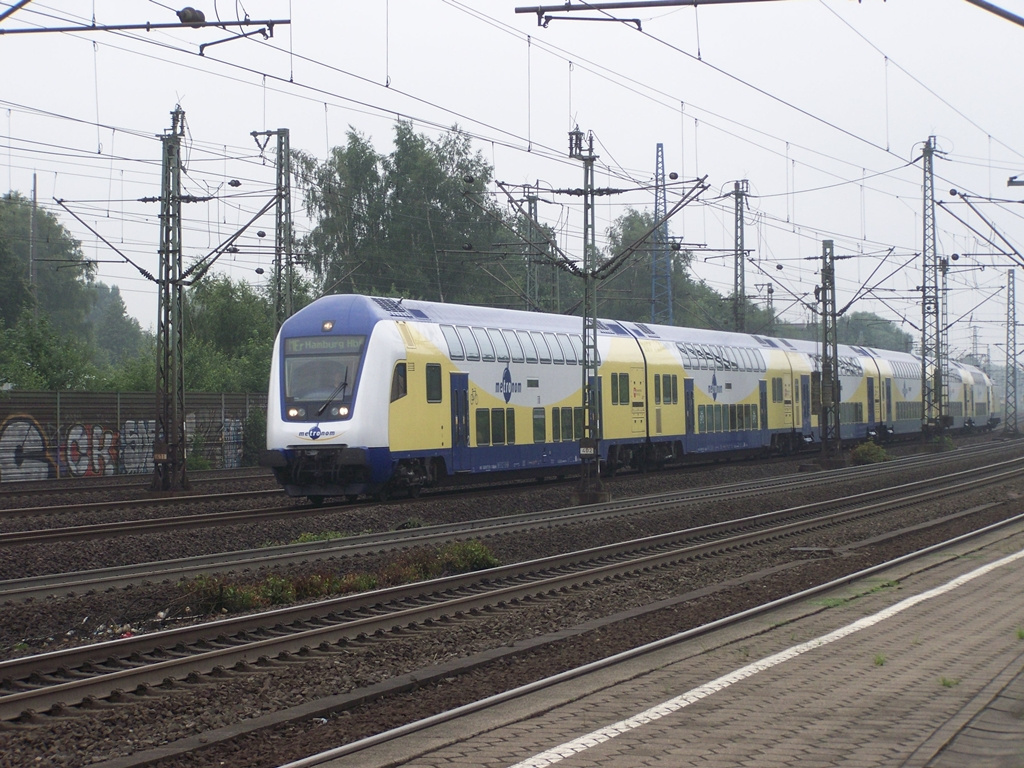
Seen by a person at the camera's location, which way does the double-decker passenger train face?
facing the viewer and to the left of the viewer

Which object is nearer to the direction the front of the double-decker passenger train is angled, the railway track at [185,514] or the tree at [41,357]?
the railway track

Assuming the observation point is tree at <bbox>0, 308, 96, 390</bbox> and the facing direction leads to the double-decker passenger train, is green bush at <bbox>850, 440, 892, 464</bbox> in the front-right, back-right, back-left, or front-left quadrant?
front-left

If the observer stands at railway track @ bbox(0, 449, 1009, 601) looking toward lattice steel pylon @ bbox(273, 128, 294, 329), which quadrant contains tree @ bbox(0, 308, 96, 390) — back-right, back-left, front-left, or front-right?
front-left

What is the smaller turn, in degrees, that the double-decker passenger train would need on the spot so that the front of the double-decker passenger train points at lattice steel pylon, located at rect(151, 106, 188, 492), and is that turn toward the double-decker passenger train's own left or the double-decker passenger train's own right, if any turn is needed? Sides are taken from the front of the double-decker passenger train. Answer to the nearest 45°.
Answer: approximately 45° to the double-decker passenger train's own right

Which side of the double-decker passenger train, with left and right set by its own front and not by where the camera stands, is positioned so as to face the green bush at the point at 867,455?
back

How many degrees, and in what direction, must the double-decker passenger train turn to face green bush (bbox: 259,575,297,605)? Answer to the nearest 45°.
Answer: approximately 45° to its left

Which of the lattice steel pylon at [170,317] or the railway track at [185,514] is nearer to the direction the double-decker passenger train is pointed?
the railway track

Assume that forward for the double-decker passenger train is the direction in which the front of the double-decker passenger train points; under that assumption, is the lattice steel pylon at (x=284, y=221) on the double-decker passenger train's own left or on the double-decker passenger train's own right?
on the double-decker passenger train's own right

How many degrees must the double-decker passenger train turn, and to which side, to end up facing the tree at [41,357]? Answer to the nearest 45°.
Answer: approximately 90° to its right

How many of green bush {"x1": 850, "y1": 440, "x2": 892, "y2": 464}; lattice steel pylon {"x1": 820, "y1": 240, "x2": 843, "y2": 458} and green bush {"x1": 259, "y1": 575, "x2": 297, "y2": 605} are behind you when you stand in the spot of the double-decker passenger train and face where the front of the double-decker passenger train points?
2

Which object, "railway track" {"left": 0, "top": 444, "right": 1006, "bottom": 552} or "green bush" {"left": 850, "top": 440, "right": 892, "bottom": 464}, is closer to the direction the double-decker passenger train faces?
the railway track
